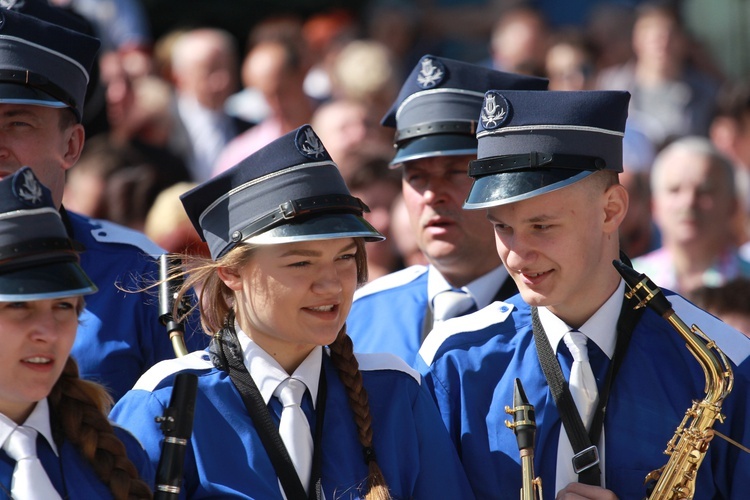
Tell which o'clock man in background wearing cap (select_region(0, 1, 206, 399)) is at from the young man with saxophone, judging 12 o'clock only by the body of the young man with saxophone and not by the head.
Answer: The man in background wearing cap is roughly at 3 o'clock from the young man with saxophone.

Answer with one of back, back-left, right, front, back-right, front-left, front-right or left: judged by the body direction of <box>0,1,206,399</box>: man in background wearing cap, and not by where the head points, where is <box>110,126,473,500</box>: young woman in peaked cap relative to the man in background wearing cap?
left

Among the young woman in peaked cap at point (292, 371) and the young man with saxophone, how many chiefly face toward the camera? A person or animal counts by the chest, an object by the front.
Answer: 2

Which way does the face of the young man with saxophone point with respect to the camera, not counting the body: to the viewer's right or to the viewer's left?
to the viewer's left

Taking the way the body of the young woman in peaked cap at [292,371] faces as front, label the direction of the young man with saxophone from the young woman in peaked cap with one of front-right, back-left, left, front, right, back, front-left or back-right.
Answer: left

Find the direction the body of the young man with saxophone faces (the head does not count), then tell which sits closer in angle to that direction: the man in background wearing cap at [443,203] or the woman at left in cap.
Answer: the woman at left in cap

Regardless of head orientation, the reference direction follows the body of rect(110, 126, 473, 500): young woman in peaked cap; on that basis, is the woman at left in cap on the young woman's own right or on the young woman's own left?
on the young woman's own right

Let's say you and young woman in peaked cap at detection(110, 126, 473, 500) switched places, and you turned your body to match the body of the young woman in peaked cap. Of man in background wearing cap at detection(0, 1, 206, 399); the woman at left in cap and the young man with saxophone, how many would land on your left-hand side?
1

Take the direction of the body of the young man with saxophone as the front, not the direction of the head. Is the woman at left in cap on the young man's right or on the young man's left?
on the young man's right

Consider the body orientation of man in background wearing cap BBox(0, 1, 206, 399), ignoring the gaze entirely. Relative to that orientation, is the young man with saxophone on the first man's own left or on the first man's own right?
on the first man's own left

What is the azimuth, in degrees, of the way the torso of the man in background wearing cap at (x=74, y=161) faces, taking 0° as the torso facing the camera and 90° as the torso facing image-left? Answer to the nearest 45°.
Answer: approximately 45°

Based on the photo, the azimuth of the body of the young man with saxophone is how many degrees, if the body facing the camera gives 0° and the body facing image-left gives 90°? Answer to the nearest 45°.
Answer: approximately 0°
